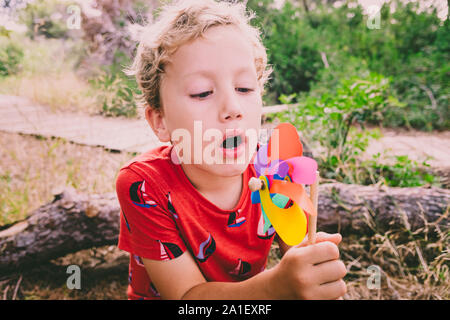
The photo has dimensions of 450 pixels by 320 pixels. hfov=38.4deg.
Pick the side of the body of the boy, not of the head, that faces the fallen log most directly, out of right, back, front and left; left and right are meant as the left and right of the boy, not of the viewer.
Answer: back

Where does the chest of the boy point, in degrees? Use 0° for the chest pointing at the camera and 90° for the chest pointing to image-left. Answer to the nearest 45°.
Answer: approximately 315°

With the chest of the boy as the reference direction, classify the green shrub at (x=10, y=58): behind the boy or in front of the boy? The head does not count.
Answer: behind

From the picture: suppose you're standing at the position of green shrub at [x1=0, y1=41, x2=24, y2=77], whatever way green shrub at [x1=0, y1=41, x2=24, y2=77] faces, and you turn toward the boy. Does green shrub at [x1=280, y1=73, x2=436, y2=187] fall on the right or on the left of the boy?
left

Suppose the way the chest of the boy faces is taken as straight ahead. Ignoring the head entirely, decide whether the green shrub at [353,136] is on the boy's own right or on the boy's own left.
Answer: on the boy's own left

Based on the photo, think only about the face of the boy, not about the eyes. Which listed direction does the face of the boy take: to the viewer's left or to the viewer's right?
to the viewer's right
